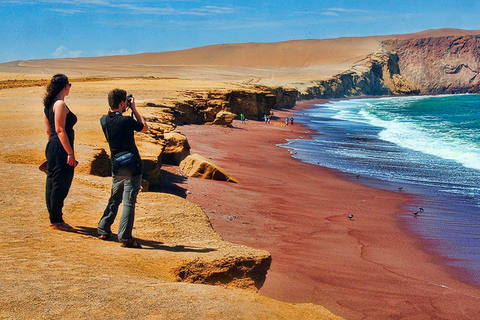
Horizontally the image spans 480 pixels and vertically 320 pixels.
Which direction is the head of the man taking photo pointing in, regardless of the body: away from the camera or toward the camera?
away from the camera

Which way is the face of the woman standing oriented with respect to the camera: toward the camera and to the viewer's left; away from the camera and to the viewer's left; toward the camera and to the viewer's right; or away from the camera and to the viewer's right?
away from the camera and to the viewer's right

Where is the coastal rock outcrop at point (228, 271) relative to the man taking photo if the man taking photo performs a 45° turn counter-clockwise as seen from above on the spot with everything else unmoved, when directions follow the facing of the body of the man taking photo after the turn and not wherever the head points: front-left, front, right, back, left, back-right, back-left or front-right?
back-right

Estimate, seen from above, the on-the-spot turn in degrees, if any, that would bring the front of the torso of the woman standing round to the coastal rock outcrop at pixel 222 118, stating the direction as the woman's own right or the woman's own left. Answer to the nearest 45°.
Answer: approximately 45° to the woman's own left

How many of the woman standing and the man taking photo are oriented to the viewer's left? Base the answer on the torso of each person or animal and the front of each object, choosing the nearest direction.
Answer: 0

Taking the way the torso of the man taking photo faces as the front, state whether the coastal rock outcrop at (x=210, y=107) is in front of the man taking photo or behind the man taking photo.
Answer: in front

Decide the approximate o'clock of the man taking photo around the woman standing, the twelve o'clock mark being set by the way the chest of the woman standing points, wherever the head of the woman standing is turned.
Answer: The man taking photo is roughly at 1 o'clock from the woman standing.

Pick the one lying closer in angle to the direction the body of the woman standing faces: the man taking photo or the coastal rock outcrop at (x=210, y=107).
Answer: the man taking photo

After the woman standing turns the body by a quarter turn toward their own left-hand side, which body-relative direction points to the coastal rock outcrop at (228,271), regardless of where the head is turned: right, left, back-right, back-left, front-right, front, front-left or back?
back-right

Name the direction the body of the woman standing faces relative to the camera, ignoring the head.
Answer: to the viewer's right

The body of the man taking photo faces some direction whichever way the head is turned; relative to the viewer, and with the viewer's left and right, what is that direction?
facing away from the viewer and to the right of the viewer

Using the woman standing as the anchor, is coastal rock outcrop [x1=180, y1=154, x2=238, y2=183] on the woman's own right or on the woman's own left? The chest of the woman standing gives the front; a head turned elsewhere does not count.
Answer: on the woman's own left
